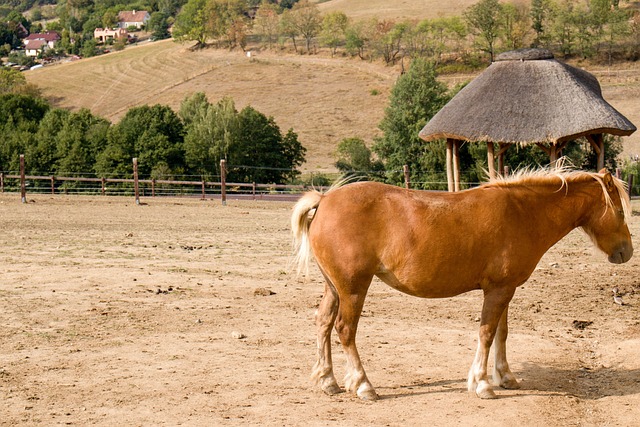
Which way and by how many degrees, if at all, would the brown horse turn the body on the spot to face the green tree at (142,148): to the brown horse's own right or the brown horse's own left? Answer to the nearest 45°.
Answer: approximately 135° to the brown horse's own left

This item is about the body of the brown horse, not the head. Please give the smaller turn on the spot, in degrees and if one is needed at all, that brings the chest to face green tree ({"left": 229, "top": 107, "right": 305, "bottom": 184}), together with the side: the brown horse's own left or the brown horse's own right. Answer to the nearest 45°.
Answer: approximately 90° to the brown horse's own left

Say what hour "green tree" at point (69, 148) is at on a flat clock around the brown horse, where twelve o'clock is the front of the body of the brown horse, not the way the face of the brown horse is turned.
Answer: The green tree is roughly at 8 o'clock from the brown horse.

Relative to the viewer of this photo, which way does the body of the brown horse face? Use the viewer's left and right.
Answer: facing to the right of the viewer

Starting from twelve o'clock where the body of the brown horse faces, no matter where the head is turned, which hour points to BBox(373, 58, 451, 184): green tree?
The green tree is roughly at 9 o'clock from the brown horse.

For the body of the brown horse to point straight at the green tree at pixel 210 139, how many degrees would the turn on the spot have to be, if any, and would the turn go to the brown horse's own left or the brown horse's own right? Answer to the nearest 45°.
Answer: approximately 90° to the brown horse's own left

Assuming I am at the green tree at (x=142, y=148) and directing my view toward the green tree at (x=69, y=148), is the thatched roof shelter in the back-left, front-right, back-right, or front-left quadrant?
back-left

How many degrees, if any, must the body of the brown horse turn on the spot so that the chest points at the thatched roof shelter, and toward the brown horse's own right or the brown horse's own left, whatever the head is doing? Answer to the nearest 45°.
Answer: approximately 90° to the brown horse's own left
